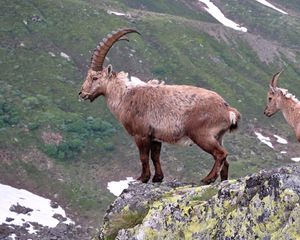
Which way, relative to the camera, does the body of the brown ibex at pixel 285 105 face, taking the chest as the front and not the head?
to the viewer's left

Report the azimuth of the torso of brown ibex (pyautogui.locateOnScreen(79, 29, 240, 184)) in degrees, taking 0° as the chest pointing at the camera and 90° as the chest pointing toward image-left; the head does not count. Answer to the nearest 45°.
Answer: approximately 90°

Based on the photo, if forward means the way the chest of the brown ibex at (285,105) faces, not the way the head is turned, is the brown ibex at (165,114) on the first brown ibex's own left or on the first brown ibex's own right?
on the first brown ibex's own left

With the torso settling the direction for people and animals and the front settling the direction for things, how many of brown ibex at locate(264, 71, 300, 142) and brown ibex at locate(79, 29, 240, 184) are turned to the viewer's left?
2

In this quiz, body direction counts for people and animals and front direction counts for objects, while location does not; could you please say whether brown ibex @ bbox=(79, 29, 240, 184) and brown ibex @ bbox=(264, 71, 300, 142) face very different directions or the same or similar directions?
same or similar directions

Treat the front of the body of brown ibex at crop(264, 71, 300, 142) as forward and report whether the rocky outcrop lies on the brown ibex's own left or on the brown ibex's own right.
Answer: on the brown ibex's own left

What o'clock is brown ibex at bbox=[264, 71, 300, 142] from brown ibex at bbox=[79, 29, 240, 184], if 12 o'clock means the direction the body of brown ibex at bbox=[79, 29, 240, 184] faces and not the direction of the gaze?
brown ibex at bbox=[264, 71, 300, 142] is roughly at 4 o'clock from brown ibex at bbox=[79, 29, 240, 184].
